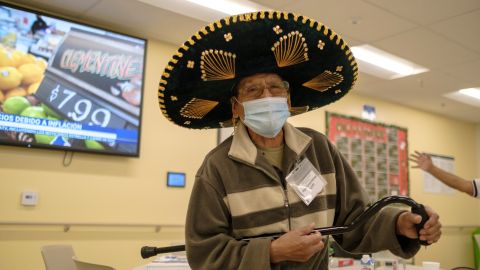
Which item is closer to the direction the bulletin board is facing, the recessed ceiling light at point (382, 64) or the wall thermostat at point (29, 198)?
the recessed ceiling light

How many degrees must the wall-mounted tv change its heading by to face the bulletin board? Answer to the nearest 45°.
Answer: approximately 45° to its left

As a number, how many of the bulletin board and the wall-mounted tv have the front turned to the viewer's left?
0

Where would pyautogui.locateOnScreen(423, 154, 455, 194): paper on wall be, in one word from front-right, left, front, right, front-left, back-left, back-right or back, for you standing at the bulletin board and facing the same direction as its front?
left

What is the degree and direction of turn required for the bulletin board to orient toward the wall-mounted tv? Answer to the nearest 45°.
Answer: approximately 90° to its right

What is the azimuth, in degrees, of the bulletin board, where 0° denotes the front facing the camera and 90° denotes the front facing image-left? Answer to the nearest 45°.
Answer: approximately 315°

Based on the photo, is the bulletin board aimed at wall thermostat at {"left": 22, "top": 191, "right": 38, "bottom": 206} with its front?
no

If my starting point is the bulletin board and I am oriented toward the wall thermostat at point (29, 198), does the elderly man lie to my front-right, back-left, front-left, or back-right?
front-left

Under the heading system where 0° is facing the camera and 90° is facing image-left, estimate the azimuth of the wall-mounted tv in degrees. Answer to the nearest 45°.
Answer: approximately 315°

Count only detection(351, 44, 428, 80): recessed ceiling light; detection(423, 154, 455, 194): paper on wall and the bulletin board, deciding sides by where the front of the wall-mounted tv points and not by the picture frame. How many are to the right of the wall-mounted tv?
0

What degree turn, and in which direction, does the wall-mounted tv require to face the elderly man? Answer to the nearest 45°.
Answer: approximately 45° to its right

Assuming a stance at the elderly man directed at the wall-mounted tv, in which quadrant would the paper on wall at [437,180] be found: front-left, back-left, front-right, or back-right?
front-right

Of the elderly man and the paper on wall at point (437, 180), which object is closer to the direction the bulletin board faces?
the elderly man
